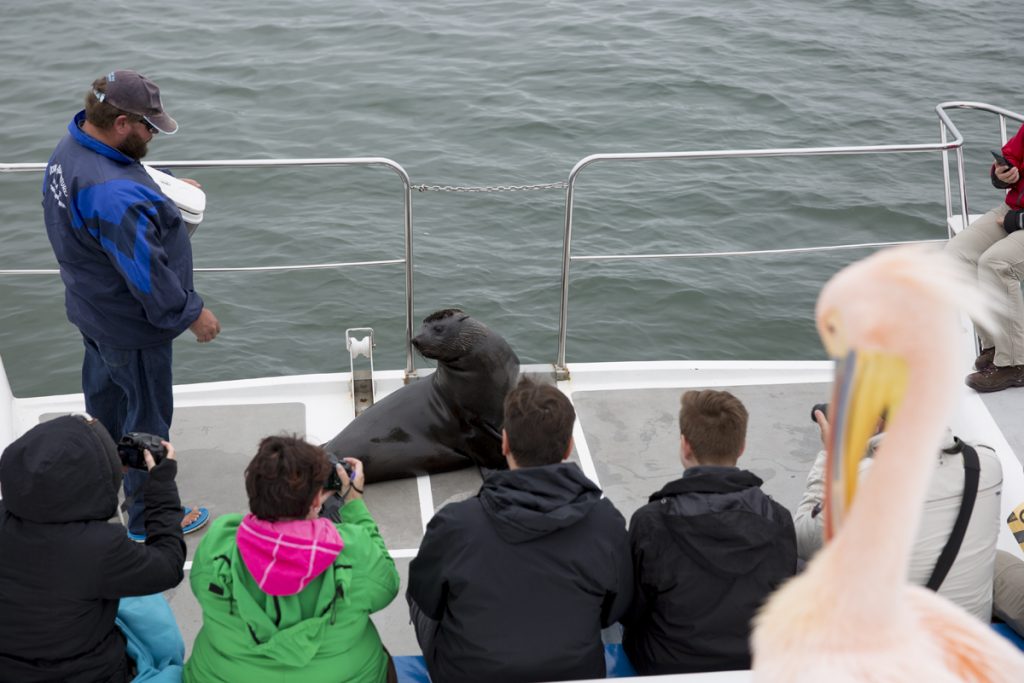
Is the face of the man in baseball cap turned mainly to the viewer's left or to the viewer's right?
to the viewer's right

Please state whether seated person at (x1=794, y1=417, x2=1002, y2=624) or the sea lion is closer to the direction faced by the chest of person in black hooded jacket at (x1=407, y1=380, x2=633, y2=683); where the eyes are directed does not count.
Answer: the sea lion

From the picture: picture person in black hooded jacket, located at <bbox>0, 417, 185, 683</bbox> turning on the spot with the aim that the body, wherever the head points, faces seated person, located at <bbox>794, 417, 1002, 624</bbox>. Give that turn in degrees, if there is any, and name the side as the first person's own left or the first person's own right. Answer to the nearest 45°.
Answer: approximately 45° to the first person's own right

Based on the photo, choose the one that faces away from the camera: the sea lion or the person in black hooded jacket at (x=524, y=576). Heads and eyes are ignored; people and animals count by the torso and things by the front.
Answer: the person in black hooded jacket

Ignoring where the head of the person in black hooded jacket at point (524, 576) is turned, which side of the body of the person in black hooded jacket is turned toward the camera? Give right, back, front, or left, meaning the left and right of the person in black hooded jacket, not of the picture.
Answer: back

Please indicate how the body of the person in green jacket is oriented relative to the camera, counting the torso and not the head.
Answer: away from the camera

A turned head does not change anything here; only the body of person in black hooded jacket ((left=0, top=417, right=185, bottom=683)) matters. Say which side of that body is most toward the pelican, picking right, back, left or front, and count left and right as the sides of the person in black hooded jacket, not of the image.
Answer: right

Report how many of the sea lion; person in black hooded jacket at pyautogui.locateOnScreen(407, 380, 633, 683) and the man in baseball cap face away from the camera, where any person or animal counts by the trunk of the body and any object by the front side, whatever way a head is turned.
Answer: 1

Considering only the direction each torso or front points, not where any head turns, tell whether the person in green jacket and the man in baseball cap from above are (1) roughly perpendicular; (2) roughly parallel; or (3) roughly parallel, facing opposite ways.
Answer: roughly perpendicular

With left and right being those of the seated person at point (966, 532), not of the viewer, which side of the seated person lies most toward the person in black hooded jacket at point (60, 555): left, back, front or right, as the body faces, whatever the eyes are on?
left

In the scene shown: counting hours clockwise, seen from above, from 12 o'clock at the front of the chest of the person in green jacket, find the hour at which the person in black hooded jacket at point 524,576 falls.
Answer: The person in black hooded jacket is roughly at 3 o'clock from the person in green jacket.

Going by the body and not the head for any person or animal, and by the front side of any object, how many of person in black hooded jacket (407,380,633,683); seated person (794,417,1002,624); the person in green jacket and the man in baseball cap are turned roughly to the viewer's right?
1

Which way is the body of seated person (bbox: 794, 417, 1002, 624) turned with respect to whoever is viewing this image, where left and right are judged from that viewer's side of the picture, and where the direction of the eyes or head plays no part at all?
facing away from the viewer and to the left of the viewer

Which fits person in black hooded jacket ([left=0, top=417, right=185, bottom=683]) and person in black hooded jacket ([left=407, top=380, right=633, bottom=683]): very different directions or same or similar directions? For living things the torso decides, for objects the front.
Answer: same or similar directions

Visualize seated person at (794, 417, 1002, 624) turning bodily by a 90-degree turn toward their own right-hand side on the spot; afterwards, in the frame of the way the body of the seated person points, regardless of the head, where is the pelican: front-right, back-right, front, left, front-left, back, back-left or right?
back-right

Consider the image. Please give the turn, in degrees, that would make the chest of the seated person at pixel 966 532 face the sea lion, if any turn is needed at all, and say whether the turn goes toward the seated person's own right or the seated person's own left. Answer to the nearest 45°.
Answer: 0° — they already face it

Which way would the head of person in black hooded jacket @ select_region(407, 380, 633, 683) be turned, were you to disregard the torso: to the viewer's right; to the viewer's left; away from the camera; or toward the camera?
away from the camera

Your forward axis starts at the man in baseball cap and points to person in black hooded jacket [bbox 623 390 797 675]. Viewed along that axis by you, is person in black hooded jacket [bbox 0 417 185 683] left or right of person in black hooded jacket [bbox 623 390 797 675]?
right
